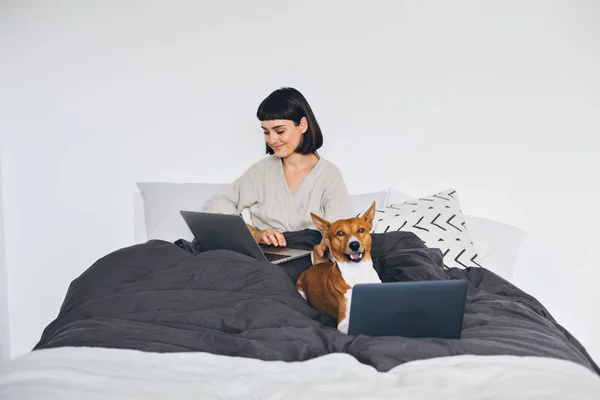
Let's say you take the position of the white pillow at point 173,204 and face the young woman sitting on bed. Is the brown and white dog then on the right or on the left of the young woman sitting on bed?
right

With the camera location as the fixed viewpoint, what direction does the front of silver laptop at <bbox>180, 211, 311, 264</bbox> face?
facing away from the viewer and to the right of the viewer

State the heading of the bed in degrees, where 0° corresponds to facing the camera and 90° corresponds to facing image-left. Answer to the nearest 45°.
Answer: approximately 0°

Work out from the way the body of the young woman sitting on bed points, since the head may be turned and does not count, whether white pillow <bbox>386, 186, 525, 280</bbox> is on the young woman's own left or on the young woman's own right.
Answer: on the young woman's own left

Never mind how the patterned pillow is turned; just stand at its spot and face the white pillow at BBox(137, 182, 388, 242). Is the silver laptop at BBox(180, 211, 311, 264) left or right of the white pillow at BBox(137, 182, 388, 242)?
left
